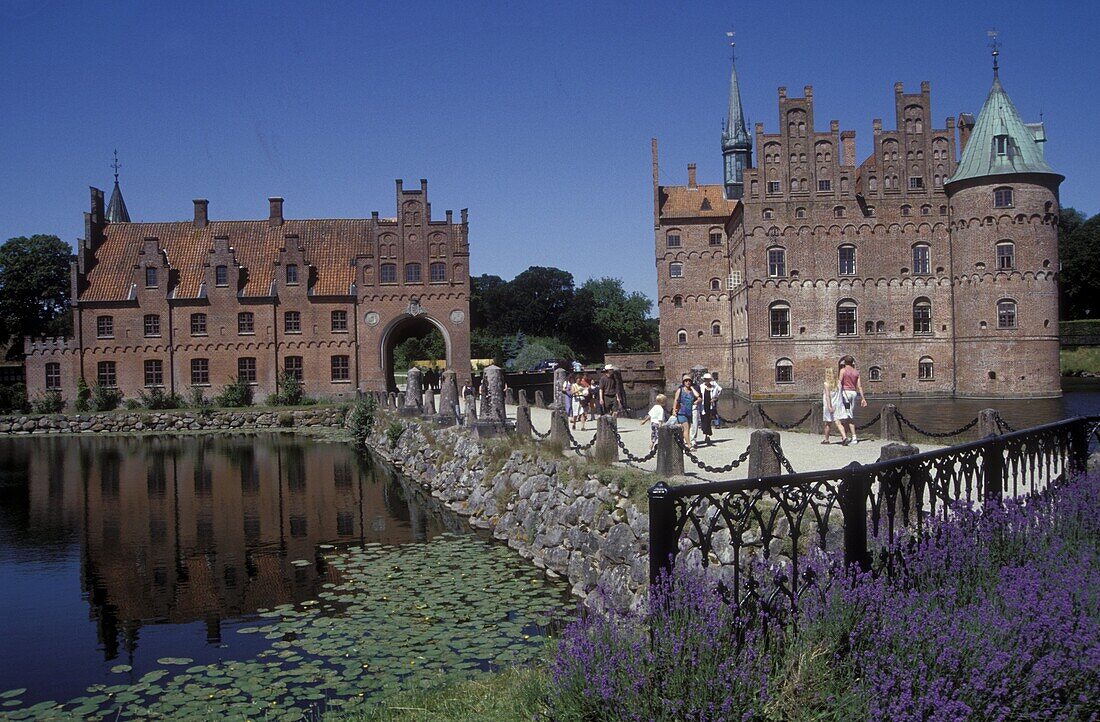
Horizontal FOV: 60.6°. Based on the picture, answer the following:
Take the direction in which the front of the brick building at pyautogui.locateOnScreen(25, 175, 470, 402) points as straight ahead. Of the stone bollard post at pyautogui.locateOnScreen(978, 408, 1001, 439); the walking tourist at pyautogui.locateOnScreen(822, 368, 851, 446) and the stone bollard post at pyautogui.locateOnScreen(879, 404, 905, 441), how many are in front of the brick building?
3

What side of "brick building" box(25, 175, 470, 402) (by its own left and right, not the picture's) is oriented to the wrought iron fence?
front

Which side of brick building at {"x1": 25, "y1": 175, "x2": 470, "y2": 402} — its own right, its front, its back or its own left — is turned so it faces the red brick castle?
left

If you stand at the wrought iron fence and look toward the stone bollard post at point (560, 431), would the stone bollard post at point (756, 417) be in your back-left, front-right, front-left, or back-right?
front-right

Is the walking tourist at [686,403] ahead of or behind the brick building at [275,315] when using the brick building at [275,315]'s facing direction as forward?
ahead

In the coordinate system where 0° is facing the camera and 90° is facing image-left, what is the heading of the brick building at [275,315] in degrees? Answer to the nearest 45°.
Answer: approximately 0°

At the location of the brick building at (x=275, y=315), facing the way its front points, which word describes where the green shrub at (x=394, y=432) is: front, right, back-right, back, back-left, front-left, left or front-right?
front

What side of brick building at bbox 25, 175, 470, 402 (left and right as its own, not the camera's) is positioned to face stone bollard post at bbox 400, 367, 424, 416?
front

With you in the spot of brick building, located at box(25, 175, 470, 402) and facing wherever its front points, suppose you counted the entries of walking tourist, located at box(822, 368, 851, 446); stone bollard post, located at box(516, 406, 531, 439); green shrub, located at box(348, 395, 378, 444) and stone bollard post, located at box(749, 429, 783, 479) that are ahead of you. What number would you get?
4

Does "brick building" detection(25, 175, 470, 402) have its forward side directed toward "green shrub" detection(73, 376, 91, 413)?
no

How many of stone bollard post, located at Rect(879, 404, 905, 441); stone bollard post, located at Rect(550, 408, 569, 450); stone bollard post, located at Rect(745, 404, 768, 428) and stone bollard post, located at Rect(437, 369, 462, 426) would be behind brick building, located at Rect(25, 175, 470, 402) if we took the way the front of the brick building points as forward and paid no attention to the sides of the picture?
0
